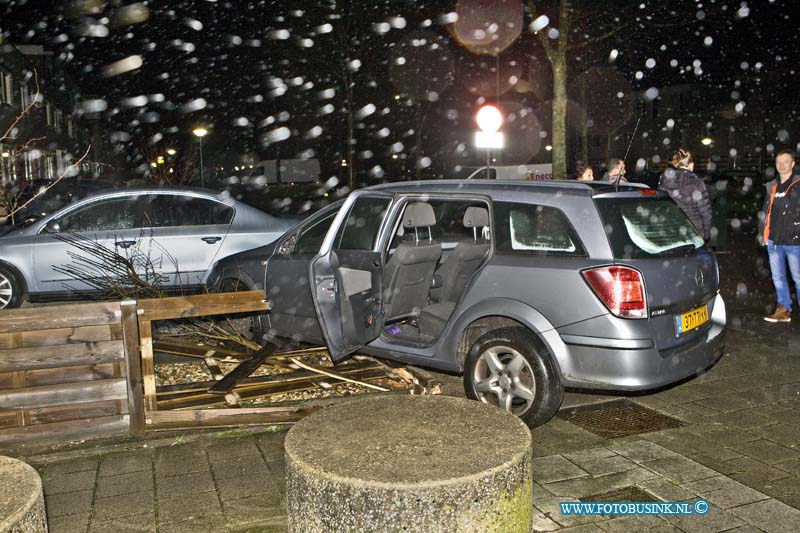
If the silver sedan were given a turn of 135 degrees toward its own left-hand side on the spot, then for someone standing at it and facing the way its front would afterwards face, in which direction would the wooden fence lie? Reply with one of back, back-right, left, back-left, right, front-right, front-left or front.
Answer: front-right

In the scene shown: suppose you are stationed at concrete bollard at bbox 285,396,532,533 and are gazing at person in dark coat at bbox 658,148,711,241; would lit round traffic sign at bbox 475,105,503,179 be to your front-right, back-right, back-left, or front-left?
front-left

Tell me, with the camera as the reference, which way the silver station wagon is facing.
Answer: facing away from the viewer and to the left of the viewer

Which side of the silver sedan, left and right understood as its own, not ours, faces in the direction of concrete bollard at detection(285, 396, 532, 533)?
left

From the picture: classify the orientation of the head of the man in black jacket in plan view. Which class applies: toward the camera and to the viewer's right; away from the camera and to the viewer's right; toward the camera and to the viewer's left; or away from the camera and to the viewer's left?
toward the camera and to the viewer's left

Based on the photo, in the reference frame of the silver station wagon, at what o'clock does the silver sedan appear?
The silver sedan is roughly at 12 o'clock from the silver station wagon.

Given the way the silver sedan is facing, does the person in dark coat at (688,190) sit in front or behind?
behind

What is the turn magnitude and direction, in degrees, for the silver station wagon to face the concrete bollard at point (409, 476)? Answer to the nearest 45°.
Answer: approximately 135° to its left

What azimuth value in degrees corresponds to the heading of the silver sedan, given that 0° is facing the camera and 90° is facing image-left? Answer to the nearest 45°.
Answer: approximately 90°

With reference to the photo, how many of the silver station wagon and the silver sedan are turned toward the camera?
0

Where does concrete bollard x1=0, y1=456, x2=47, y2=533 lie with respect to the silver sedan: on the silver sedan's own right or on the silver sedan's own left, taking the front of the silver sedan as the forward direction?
on the silver sedan's own left

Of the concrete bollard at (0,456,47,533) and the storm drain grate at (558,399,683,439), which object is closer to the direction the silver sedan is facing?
the concrete bollard

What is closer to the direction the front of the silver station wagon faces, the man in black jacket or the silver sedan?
the silver sedan

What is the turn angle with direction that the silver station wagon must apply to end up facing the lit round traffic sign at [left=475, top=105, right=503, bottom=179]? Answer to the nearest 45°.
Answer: approximately 45° to its right

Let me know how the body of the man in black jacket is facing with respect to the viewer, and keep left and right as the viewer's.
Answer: facing the viewer and to the left of the viewer

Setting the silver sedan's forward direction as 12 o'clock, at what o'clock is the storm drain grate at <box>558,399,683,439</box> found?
The storm drain grate is roughly at 8 o'clock from the silver sedan.
